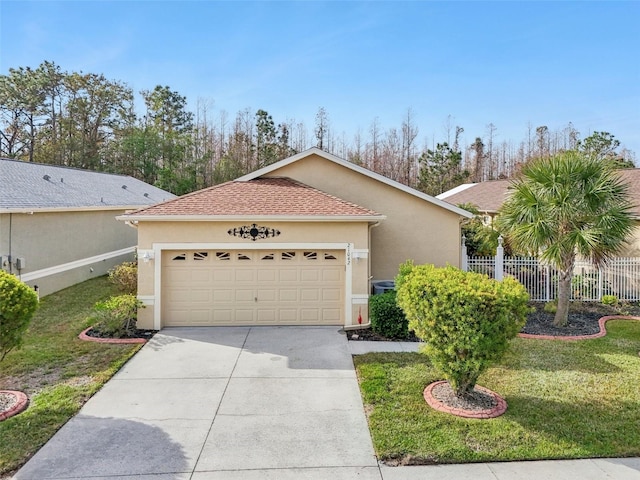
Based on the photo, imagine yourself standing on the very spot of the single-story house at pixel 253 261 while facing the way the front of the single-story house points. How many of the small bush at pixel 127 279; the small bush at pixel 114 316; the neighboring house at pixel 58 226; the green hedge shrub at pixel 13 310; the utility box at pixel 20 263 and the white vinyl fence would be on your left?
1

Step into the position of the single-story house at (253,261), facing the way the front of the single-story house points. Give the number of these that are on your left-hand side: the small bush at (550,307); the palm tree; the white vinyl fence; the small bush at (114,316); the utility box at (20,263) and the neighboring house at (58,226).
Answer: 3

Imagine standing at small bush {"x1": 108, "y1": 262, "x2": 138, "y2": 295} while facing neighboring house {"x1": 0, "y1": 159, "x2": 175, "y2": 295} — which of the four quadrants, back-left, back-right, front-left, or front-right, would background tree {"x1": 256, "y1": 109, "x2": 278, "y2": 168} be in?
front-right

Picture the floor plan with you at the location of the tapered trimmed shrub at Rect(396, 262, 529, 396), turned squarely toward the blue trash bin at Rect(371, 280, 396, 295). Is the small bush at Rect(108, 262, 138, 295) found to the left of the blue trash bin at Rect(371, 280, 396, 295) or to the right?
left

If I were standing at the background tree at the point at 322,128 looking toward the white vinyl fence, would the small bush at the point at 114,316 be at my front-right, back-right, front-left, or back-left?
front-right

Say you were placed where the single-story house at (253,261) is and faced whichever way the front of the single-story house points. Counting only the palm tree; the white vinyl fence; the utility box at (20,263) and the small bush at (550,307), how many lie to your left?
3

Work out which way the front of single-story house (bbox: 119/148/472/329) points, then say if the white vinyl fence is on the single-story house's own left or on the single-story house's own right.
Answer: on the single-story house's own left

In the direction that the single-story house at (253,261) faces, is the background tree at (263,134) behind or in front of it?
behind

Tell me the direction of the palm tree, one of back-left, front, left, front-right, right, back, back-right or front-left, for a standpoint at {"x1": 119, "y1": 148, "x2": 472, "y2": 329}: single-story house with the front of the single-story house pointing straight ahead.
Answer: left

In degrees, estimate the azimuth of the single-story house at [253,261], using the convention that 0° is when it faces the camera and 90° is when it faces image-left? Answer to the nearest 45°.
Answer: approximately 0°

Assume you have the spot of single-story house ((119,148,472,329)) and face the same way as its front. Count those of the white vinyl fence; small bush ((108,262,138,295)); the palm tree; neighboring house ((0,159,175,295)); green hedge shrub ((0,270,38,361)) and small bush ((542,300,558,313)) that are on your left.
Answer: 3

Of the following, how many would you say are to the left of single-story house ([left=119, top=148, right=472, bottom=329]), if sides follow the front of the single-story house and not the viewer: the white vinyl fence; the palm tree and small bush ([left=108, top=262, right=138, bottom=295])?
2

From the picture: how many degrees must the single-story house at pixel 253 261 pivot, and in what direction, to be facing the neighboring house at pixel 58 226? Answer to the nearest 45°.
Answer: approximately 135° to its right

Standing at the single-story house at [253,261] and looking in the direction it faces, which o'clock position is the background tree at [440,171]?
The background tree is roughly at 7 o'clock from the single-story house.

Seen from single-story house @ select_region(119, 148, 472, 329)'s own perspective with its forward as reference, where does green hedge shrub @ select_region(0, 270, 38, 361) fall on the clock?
The green hedge shrub is roughly at 1 o'clock from the single-story house.
